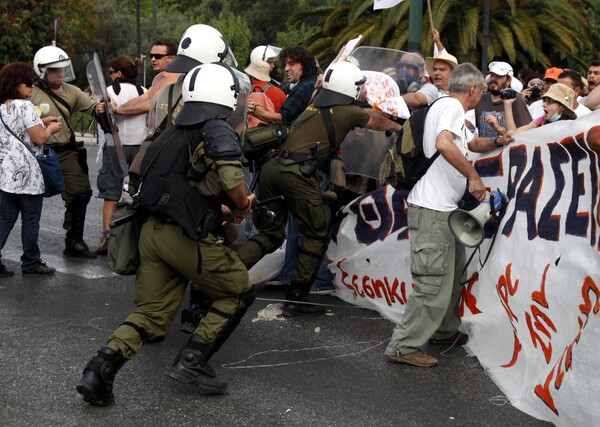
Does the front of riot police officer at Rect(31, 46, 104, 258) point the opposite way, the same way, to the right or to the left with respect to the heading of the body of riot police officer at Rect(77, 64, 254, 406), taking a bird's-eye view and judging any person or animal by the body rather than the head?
to the right

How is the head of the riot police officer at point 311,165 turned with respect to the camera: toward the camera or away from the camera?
away from the camera

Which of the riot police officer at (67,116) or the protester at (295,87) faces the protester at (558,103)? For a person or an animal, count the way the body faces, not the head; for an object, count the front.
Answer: the riot police officer

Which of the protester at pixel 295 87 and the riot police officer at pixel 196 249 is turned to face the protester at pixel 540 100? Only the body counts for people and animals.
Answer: the riot police officer

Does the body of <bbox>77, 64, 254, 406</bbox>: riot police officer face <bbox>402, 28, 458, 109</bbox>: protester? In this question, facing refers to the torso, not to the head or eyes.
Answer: yes
